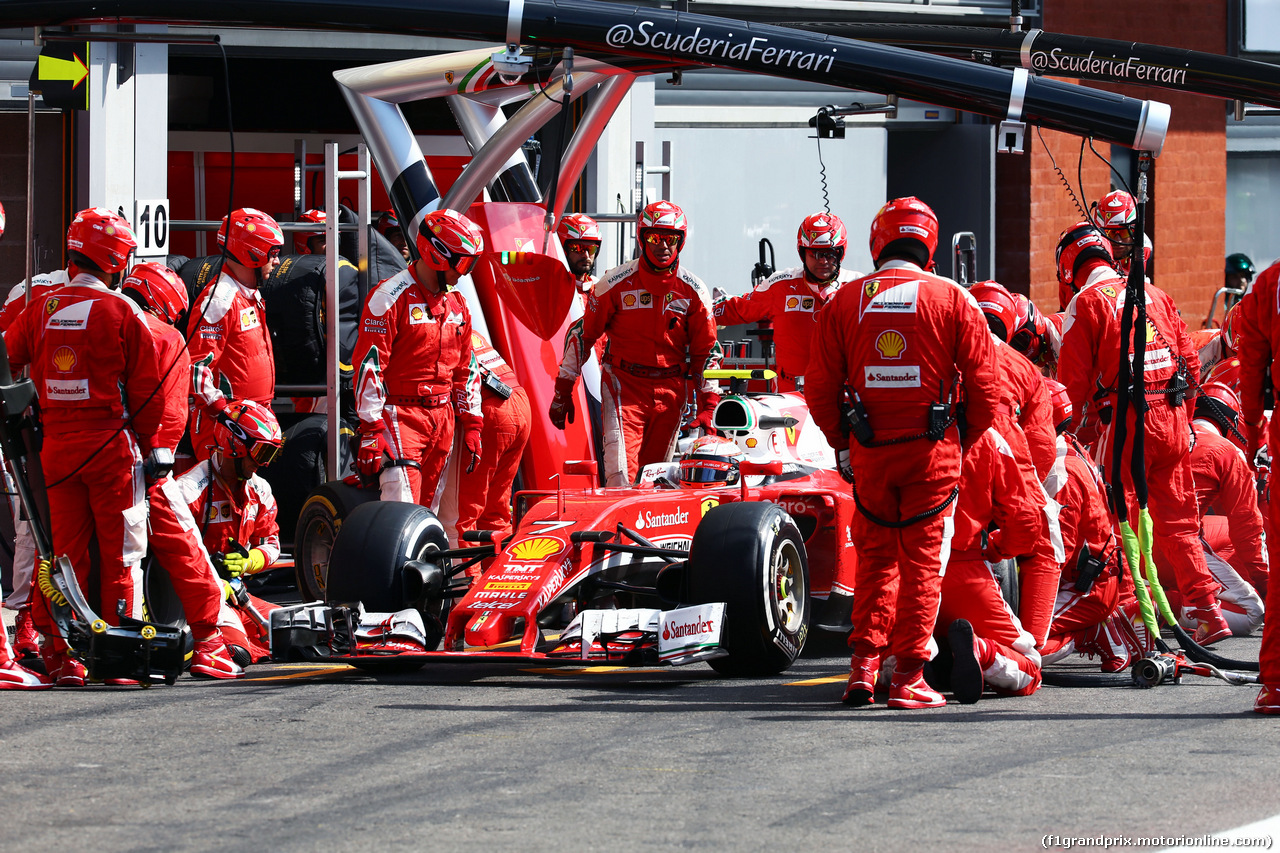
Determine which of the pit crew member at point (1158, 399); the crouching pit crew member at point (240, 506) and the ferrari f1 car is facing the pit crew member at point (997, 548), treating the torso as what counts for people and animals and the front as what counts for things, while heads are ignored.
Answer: the crouching pit crew member

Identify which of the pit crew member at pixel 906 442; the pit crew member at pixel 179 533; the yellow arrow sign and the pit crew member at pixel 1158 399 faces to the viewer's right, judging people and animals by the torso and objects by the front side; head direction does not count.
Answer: the pit crew member at pixel 179 533

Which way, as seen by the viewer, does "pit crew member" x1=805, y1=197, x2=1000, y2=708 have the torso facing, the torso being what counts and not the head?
away from the camera

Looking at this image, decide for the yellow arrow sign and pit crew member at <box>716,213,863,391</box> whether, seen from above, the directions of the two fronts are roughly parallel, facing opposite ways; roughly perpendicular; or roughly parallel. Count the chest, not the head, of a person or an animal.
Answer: roughly parallel

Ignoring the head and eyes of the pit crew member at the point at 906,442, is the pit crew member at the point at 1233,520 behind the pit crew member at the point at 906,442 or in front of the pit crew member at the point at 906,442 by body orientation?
in front

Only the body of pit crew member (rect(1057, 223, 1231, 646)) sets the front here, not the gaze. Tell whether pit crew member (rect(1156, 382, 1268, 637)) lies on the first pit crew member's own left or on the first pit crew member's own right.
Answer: on the first pit crew member's own right

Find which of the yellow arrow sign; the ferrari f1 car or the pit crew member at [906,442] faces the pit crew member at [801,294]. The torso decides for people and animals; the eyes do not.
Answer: the pit crew member at [906,442]

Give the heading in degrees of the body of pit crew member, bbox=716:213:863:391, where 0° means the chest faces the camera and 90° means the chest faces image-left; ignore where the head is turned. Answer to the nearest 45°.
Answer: approximately 0°

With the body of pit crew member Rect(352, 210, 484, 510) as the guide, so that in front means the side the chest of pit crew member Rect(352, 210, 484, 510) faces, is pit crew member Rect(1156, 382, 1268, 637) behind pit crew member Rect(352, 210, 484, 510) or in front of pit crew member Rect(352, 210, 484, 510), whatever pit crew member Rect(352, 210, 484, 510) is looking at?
in front

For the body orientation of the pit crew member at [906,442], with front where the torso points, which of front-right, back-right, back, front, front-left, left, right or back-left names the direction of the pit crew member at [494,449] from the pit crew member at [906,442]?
front-left

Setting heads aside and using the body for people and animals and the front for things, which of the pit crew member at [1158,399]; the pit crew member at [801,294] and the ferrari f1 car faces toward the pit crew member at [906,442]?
the pit crew member at [801,294]

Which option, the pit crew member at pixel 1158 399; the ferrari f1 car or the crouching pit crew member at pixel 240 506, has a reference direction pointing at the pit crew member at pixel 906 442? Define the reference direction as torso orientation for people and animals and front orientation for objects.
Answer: the crouching pit crew member

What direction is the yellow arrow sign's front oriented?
toward the camera

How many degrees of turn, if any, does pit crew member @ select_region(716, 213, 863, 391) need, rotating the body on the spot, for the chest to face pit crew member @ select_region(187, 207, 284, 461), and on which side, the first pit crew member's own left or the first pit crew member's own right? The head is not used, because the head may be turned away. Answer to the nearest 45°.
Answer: approximately 45° to the first pit crew member's own right

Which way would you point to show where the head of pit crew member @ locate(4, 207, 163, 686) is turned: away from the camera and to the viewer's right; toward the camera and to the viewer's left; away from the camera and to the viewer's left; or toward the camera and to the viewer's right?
away from the camera and to the viewer's right
